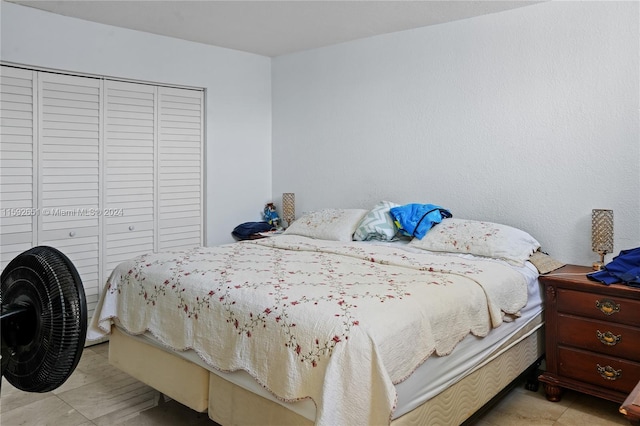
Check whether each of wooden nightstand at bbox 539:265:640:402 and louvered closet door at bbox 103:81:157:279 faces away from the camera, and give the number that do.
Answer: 0

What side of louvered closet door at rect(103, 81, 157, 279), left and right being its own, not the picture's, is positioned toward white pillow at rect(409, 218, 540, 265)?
front

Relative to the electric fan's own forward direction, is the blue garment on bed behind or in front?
in front

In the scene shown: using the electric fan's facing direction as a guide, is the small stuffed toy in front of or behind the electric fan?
in front

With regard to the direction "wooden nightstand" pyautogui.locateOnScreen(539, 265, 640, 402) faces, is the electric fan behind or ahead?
ahead

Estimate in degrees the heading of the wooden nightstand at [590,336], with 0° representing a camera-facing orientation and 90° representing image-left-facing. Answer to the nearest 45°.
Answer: approximately 45°

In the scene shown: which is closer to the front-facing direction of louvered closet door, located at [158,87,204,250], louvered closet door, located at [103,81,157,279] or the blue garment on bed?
the blue garment on bed

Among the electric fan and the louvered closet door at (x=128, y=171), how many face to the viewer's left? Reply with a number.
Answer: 0

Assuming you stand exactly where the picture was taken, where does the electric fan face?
facing away from the viewer and to the right of the viewer

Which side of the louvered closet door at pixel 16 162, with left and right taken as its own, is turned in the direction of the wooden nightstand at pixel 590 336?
front

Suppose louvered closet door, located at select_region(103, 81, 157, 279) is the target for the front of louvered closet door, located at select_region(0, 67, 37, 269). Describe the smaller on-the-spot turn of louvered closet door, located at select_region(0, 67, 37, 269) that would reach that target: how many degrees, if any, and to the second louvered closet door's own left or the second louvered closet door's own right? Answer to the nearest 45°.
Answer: approximately 45° to the second louvered closet door's own left
